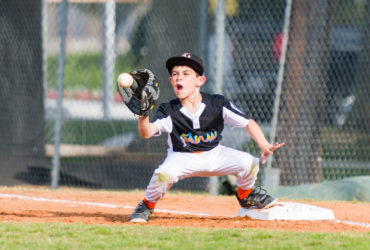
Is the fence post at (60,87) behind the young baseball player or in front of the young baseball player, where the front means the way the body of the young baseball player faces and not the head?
behind

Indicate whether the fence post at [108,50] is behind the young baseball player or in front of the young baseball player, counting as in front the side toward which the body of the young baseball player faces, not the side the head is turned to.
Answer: behind

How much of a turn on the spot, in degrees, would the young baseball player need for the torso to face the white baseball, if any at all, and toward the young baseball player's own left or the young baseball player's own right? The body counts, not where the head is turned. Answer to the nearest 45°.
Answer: approximately 45° to the young baseball player's own right

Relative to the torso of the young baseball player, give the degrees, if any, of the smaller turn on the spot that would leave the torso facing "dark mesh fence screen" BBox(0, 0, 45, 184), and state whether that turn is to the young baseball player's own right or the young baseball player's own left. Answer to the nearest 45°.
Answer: approximately 135° to the young baseball player's own right

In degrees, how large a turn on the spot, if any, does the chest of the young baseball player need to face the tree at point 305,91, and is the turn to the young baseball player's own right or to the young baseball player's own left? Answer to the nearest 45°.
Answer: approximately 180°

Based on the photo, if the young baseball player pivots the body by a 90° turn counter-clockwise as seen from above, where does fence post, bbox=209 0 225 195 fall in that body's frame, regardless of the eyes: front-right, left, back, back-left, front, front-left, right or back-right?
left

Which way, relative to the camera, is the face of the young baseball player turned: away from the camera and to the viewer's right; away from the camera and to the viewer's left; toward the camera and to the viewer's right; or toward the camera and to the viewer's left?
toward the camera and to the viewer's left

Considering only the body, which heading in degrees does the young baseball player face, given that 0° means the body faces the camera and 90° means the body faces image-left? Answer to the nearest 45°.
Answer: approximately 0°
